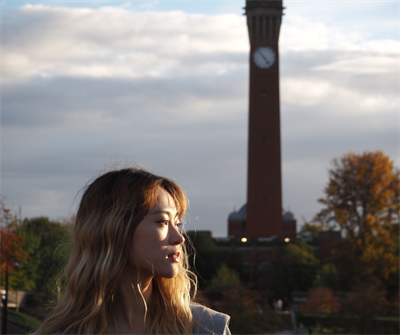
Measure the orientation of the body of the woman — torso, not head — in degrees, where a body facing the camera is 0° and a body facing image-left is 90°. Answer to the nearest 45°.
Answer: approximately 315°

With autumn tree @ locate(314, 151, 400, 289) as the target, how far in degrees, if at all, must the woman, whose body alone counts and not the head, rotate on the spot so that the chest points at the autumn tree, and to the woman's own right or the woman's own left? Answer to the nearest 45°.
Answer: approximately 135° to the woman's own left

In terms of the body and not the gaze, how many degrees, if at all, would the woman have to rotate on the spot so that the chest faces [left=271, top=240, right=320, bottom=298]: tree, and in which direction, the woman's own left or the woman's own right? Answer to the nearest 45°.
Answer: approximately 135° to the woman's own left

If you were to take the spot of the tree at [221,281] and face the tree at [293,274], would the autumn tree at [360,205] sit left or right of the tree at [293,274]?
right

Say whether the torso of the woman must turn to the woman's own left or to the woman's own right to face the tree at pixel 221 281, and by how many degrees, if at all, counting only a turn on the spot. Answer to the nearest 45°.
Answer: approximately 135° to the woman's own left

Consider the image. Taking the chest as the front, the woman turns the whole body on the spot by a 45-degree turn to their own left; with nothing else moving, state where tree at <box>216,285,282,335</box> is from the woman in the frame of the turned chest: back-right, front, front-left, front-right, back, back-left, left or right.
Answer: left

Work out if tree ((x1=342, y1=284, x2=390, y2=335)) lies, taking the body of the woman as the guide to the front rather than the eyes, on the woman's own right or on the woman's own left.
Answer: on the woman's own left

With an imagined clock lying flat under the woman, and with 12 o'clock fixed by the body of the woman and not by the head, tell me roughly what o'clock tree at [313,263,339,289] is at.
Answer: The tree is roughly at 8 o'clock from the woman.
